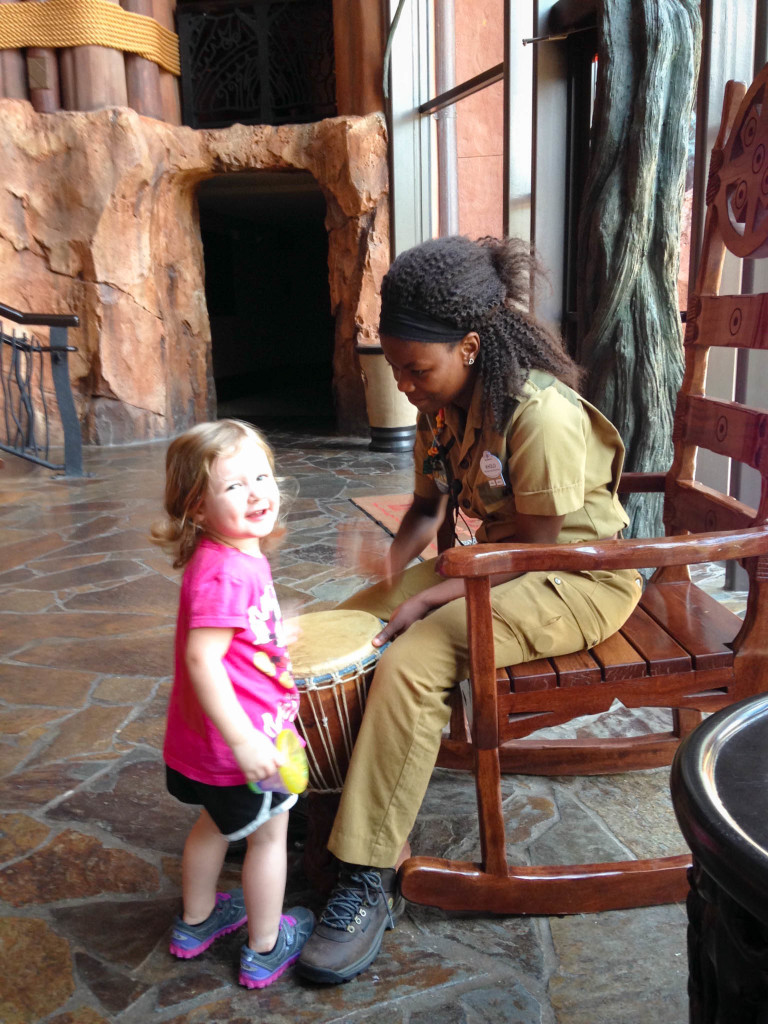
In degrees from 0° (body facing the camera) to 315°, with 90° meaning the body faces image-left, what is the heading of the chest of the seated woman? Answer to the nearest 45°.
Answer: approximately 45°

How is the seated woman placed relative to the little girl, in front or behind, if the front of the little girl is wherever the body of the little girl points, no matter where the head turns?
in front

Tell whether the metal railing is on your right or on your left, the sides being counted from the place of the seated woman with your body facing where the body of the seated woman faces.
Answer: on your right

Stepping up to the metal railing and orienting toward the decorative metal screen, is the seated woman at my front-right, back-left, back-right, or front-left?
back-right

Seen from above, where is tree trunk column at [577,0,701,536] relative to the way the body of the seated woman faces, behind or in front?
behind
